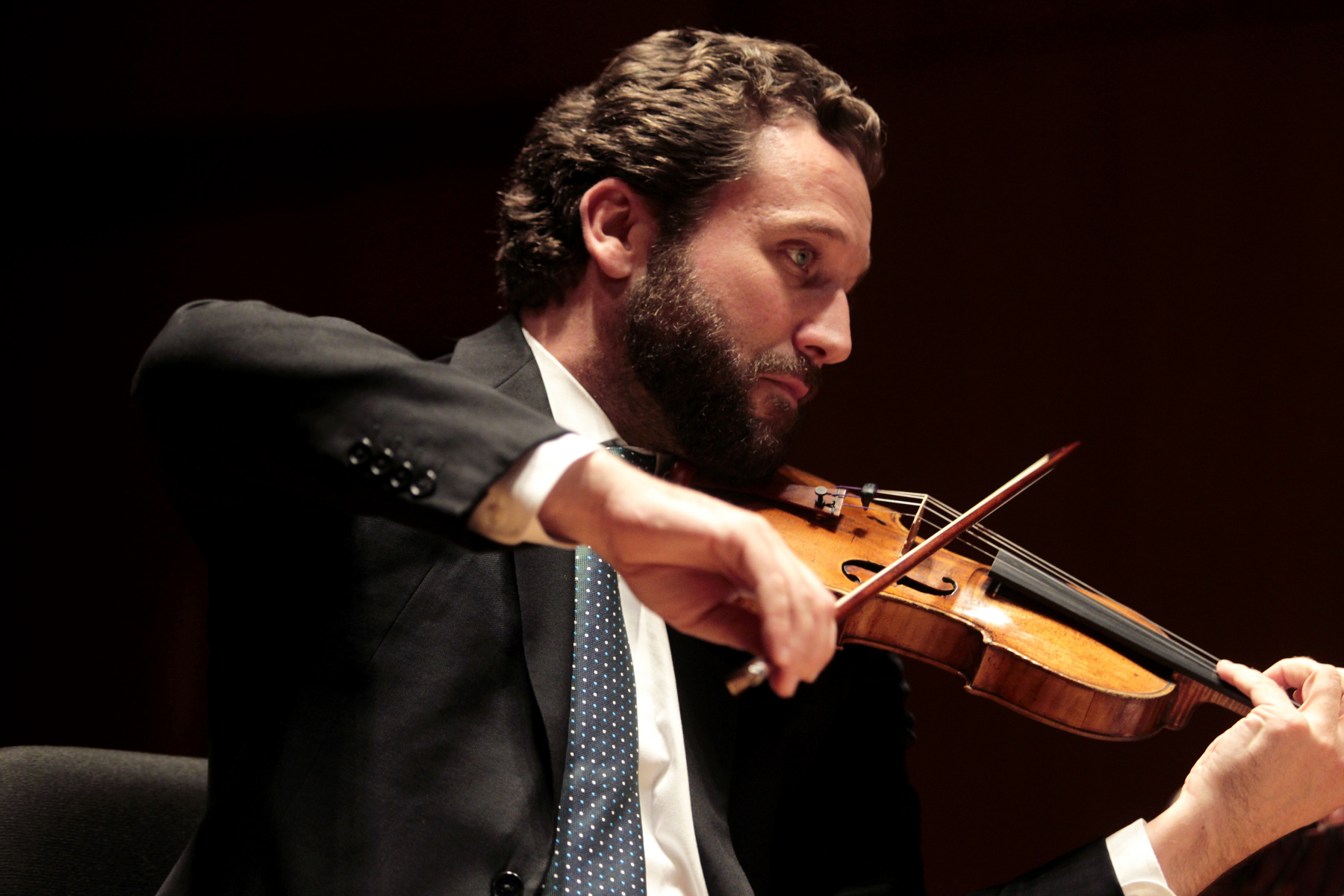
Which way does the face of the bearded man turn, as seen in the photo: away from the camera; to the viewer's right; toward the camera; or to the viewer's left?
to the viewer's right

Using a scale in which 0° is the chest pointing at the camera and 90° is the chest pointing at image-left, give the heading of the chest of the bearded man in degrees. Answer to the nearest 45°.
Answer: approximately 315°
